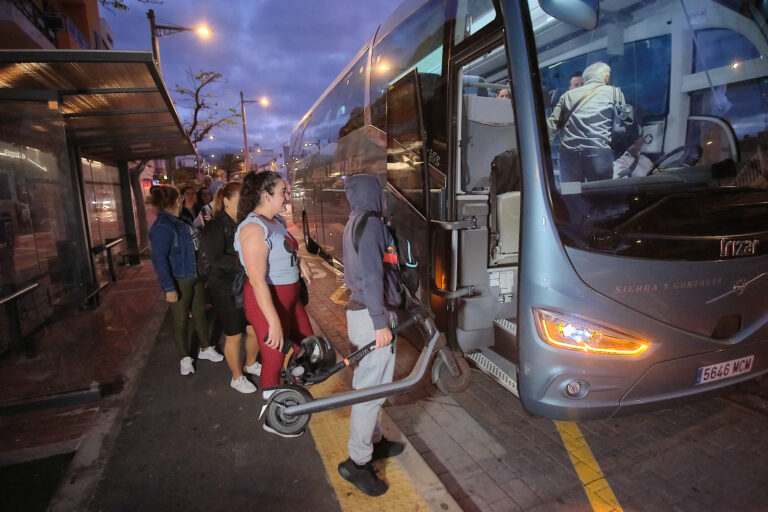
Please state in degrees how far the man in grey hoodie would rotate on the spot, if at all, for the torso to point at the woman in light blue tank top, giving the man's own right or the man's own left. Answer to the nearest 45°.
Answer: approximately 135° to the man's own left

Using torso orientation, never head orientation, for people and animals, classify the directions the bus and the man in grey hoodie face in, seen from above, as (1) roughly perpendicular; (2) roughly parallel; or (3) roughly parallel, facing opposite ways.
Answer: roughly perpendicular

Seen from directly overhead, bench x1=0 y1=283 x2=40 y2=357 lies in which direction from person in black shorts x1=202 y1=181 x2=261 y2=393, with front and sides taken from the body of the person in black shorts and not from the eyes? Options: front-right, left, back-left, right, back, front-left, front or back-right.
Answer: back-left

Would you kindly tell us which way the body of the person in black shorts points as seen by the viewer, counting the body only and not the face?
to the viewer's right

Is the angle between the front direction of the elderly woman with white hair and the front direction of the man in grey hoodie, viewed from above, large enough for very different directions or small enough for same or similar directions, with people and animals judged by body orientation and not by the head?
same or similar directions

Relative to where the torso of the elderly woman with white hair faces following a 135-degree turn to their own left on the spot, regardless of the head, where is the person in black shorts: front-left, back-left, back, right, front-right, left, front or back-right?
front

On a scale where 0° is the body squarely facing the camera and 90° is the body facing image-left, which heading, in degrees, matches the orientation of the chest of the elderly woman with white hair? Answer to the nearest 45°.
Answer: approximately 225°

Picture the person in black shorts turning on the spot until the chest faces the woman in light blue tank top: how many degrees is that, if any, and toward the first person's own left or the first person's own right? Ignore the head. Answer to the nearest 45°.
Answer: approximately 90° to the first person's own right

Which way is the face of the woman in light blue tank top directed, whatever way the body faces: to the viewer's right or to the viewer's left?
to the viewer's right
